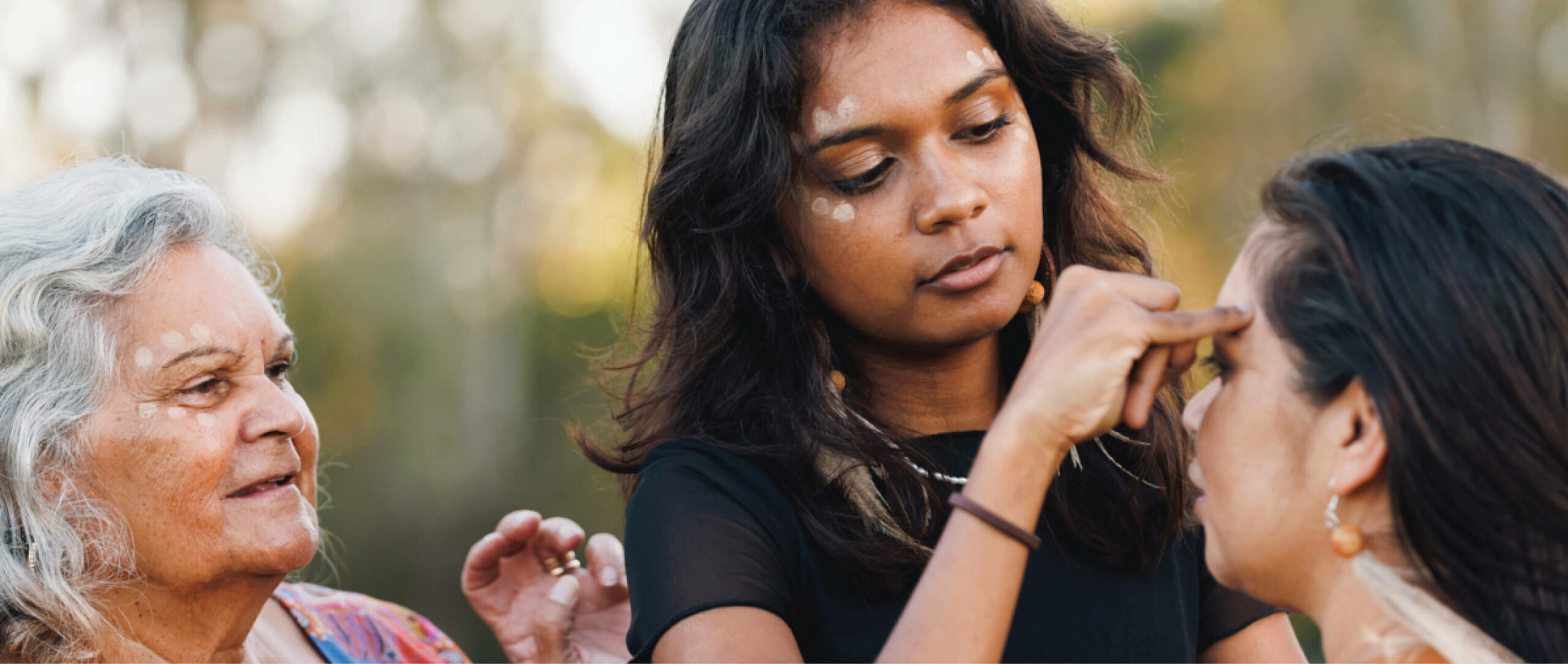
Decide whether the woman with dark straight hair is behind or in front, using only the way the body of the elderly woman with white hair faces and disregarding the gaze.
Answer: in front

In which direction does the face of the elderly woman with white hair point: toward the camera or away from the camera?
toward the camera

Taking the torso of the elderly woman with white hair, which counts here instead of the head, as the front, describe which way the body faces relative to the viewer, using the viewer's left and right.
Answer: facing the viewer and to the right of the viewer
